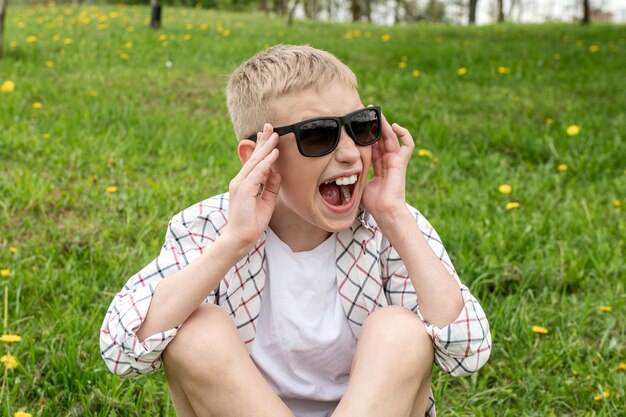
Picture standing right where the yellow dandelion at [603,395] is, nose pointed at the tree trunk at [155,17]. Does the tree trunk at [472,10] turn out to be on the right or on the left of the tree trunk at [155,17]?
right

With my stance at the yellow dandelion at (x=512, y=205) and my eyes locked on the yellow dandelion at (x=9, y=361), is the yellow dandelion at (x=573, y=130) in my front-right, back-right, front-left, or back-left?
back-right

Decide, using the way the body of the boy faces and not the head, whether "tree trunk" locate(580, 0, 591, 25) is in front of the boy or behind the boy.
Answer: behind

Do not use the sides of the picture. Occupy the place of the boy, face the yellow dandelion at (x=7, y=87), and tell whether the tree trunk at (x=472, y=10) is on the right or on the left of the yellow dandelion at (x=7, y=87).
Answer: right

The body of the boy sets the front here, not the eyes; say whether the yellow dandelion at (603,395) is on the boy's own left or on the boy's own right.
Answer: on the boy's own left

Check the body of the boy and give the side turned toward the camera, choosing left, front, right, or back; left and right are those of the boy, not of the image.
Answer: front

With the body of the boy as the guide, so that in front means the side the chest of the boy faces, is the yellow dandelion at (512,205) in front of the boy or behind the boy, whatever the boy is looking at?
behind

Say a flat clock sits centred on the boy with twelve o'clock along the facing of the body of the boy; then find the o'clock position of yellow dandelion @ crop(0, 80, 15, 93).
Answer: The yellow dandelion is roughly at 5 o'clock from the boy.

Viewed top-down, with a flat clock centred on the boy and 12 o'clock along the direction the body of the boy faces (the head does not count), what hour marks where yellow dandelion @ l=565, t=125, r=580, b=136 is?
The yellow dandelion is roughly at 7 o'clock from the boy.

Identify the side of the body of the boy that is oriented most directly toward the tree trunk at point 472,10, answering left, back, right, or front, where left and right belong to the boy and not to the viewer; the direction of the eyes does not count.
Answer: back

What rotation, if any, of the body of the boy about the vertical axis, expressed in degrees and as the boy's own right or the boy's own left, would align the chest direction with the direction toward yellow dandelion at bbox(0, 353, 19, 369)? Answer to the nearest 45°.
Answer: approximately 90° to the boy's own right
